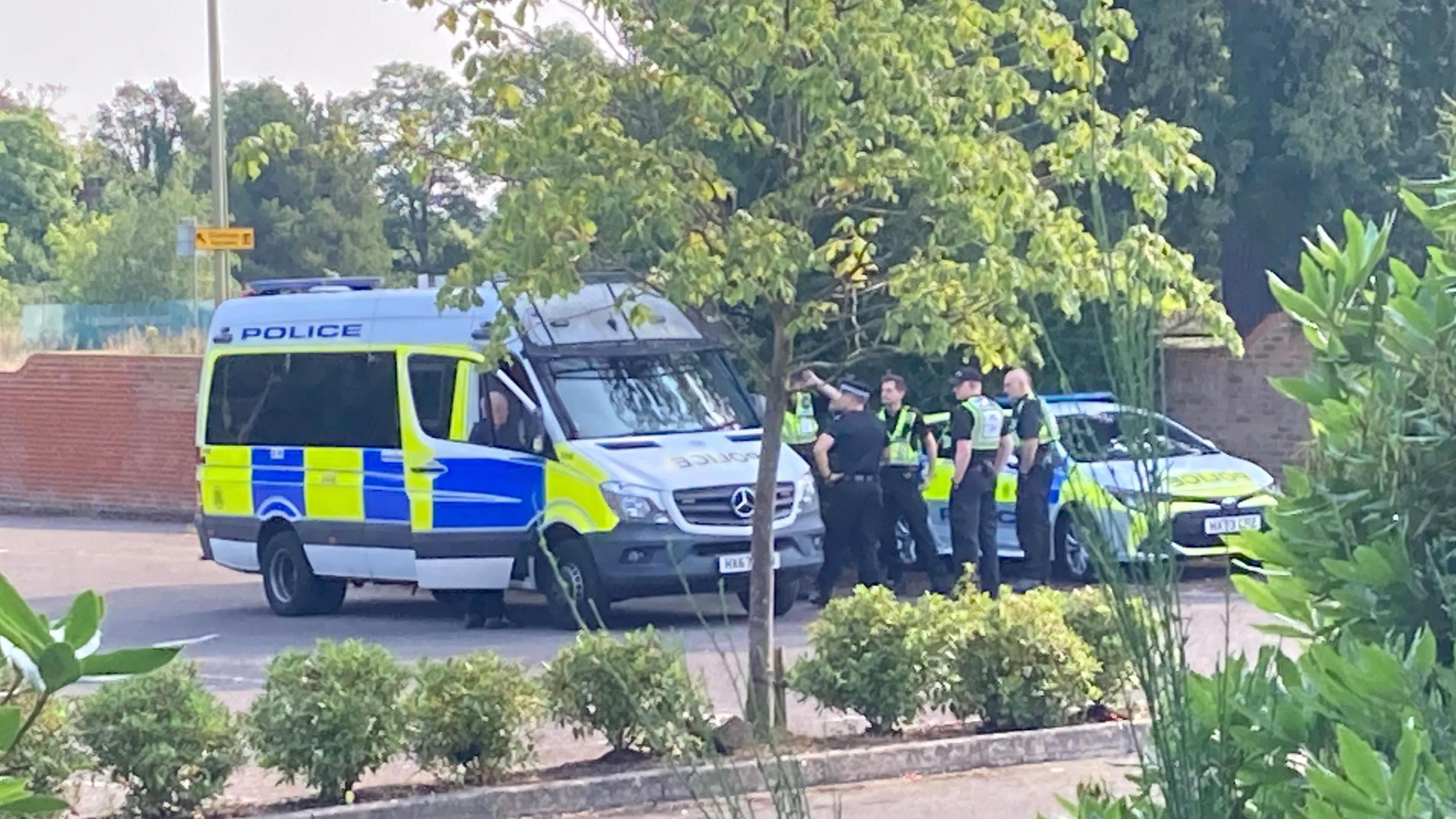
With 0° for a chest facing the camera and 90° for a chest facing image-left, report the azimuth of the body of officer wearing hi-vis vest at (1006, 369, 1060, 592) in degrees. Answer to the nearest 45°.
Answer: approximately 90°

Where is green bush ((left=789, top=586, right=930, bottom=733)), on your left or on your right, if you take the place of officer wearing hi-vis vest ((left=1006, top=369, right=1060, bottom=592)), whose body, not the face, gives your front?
on your left

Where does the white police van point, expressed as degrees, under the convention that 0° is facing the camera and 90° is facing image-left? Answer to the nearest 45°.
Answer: approximately 315°

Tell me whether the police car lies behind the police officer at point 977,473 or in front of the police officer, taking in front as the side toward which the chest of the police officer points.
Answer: behind

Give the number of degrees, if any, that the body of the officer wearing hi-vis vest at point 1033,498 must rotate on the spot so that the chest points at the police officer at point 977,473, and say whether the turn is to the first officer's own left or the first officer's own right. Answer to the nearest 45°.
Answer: approximately 45° to the first officer's own left
